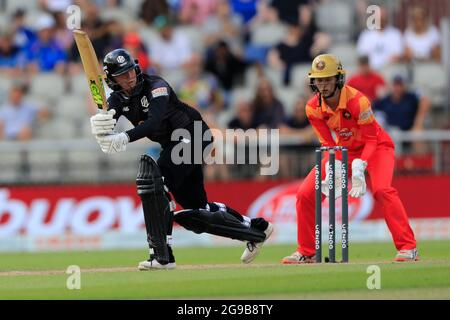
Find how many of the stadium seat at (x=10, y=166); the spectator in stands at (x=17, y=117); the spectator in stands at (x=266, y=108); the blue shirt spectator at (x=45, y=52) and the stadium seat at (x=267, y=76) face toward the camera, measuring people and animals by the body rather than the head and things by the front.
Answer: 5

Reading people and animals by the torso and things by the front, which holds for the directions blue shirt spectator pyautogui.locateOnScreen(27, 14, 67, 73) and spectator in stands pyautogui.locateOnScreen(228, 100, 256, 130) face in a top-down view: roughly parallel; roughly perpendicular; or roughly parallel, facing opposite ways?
roughly parallel

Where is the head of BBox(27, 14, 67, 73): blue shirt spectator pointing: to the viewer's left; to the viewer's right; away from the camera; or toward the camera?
toward the camera

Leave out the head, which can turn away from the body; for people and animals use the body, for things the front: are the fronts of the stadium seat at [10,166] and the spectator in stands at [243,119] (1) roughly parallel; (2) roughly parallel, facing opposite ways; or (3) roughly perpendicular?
roughly parallel

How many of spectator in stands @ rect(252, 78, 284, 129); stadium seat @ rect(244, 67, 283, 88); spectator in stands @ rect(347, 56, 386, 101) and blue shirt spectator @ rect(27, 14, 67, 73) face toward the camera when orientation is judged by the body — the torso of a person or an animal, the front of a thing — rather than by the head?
4

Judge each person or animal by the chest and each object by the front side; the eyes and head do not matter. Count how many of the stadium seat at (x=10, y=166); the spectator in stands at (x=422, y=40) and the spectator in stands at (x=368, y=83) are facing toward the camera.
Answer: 3

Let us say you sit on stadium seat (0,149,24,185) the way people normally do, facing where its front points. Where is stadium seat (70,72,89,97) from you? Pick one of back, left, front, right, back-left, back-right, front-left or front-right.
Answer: back-left

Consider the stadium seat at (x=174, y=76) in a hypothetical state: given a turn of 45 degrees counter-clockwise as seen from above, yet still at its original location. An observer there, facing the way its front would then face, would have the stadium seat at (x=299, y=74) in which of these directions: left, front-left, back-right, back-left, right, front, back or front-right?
front-left

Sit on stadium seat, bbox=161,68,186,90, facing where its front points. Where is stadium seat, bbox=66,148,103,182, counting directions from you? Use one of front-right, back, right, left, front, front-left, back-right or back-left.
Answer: front-right

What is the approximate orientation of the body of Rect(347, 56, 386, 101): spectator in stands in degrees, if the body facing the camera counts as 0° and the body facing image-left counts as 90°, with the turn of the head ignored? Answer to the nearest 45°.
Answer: approximately 0°

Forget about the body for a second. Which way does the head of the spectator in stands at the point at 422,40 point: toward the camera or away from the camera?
toward the camera

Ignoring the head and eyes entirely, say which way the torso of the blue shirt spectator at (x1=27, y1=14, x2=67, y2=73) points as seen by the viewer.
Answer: toward the camera

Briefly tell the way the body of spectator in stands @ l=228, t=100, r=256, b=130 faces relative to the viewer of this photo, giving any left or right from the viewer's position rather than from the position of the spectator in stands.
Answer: facing the viewer
